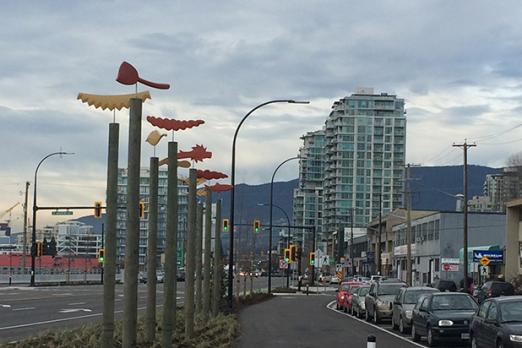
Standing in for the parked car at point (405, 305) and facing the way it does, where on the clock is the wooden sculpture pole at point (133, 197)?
The wooden sculpture pole is roughly at 2 o'clock from the parked car.

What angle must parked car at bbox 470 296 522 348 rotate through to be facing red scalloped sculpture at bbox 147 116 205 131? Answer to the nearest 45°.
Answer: approximately 90° to its right

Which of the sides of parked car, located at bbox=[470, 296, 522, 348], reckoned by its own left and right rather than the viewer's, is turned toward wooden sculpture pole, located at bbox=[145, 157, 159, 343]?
right

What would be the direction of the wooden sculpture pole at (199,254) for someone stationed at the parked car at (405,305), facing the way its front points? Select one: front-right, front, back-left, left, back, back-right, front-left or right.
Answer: right
